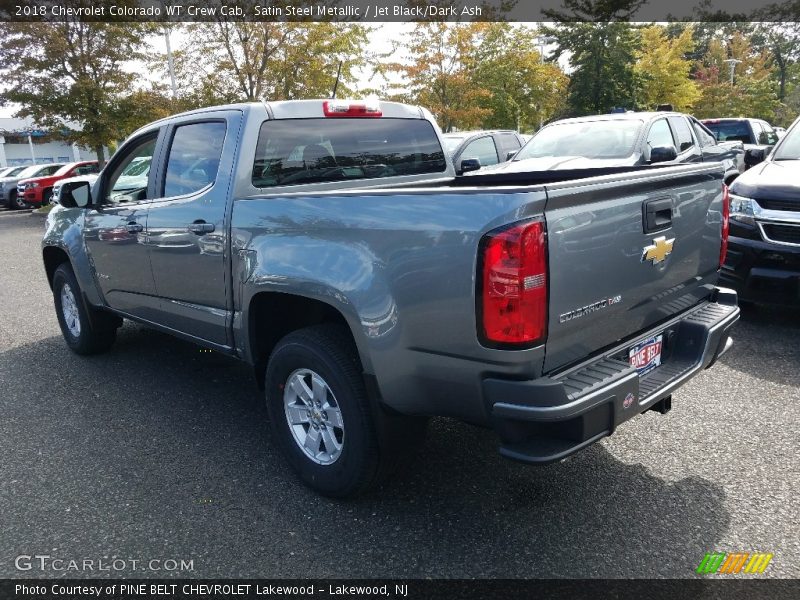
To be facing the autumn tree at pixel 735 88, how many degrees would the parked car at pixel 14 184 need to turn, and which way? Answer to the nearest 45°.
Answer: approximately 135° to its left

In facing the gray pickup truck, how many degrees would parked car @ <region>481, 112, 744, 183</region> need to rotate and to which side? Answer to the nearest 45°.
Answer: approximately 45° to its left

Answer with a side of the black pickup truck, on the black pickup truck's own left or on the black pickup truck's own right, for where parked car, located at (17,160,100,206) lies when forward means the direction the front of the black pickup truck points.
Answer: on the black pickup truck's own right

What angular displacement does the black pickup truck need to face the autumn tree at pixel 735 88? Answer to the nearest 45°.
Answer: approximately 135° to its right

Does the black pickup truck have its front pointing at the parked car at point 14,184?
no

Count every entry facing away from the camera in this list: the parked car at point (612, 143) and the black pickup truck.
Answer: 0

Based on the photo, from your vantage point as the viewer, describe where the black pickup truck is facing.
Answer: facing the viewer and to the left of the viewer

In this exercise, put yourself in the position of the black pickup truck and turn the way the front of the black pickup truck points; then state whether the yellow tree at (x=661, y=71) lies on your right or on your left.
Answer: on your right

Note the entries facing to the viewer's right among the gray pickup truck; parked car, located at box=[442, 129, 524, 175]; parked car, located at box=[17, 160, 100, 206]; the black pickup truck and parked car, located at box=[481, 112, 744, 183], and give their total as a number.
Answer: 0

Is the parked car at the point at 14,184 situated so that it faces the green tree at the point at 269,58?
no

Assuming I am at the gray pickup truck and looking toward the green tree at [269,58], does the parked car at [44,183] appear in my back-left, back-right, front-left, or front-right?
front-left

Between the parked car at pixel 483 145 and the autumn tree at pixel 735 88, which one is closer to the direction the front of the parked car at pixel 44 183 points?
the parked car

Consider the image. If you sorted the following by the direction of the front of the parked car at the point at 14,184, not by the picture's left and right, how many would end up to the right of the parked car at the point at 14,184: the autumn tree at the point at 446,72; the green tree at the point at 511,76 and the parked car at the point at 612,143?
0

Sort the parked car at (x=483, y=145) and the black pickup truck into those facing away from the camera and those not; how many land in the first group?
0

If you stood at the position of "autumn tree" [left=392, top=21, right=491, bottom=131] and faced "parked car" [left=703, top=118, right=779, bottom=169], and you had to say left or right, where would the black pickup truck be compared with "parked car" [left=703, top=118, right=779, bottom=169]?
right

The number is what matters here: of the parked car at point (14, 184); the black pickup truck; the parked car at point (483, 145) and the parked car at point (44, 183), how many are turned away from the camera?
0

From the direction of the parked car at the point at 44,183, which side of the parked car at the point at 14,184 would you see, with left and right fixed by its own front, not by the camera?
left
